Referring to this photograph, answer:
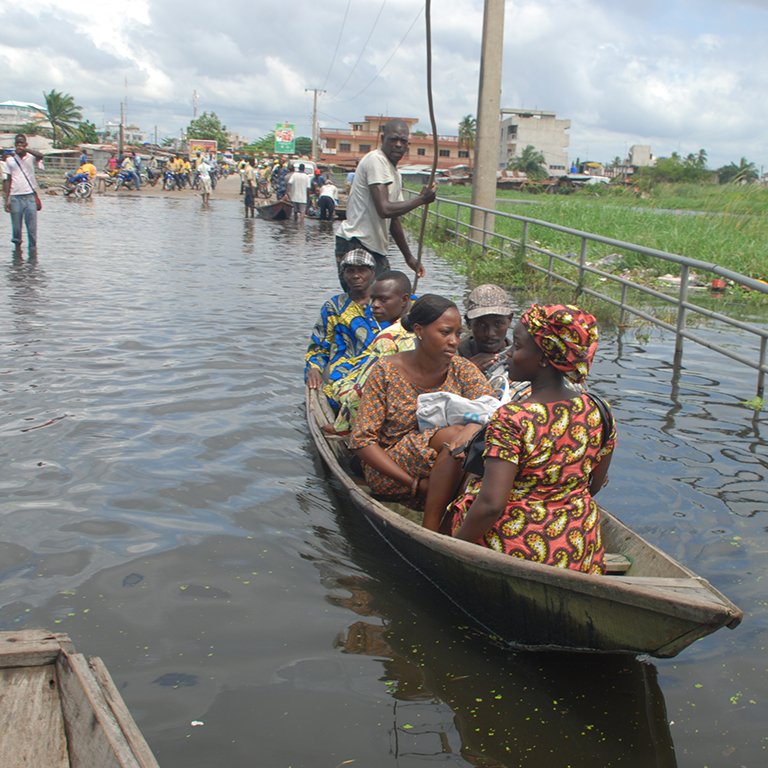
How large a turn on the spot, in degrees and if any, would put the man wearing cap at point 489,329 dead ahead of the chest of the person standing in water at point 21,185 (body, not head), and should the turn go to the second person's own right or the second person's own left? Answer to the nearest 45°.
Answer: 0° — they already face them

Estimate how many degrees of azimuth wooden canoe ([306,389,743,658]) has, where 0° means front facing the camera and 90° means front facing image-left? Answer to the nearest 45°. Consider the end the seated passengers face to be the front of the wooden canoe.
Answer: approximately 315°

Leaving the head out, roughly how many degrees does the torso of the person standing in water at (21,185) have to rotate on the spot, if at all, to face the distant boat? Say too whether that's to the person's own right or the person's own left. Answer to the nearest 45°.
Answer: approximately 135° to the person's own left

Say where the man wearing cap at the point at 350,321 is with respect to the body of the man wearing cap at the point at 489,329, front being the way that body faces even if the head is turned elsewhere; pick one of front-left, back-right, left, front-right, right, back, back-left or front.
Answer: back-right

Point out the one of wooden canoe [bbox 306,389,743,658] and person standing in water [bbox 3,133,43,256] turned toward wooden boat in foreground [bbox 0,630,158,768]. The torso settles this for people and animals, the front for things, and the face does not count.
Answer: the person standing in water

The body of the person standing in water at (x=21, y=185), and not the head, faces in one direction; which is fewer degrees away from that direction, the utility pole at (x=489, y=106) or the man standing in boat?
the man standing in boat

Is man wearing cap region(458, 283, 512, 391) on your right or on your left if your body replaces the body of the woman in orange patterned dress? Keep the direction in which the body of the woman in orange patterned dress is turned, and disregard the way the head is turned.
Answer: on your left

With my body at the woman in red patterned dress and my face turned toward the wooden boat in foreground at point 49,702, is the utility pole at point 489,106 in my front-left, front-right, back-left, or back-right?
back-right
